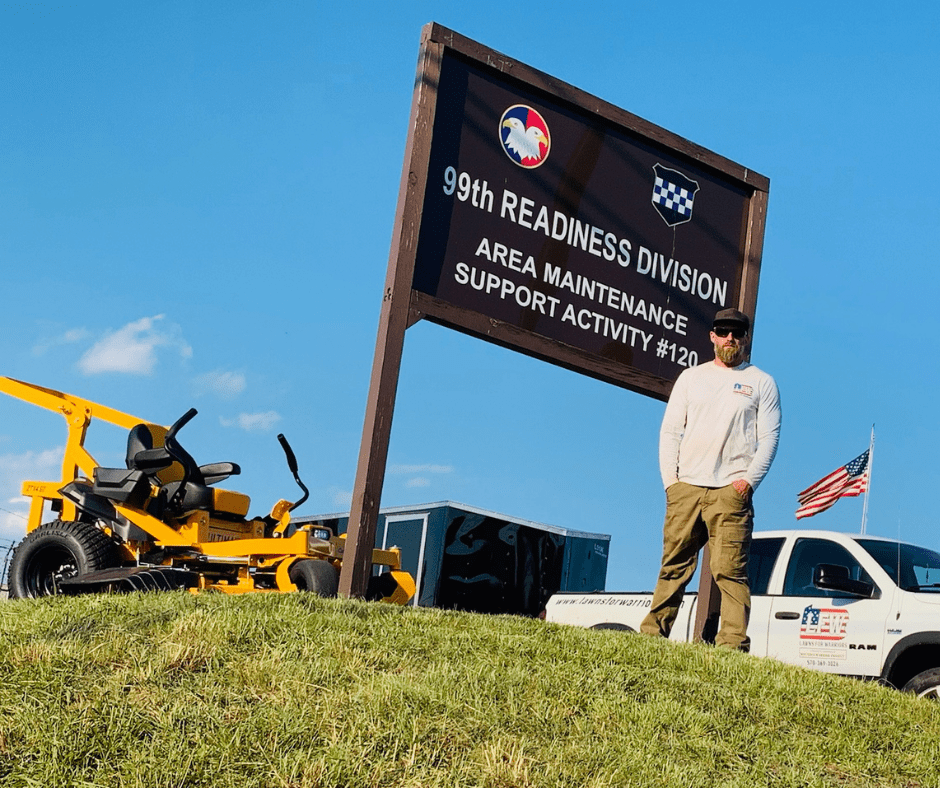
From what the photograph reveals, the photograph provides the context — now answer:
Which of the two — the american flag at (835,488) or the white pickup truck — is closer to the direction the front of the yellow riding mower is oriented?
the white pickup truck

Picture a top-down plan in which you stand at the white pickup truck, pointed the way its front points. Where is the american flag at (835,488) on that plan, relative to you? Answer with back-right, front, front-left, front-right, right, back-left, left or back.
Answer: back-left

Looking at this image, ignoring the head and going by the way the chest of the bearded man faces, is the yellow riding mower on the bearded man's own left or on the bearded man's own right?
on the bearded man's own right

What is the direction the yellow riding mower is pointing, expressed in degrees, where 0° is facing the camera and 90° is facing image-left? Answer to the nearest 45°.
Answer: approximately 315°

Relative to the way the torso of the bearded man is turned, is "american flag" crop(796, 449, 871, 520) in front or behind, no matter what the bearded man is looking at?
behind

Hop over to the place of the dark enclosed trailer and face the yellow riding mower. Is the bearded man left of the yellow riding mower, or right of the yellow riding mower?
left
